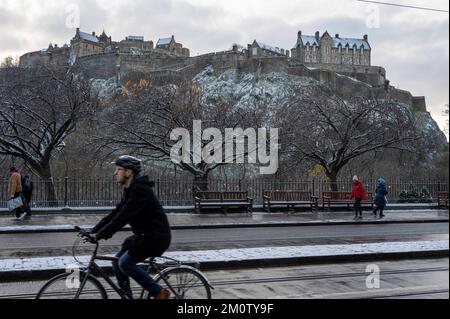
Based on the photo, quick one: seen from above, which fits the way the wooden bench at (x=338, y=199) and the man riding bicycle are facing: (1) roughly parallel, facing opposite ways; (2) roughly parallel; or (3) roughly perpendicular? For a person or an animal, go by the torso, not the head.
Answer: roughly perpendicular

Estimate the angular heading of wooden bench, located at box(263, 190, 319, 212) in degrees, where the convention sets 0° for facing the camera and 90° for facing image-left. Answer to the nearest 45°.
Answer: approximately 0°

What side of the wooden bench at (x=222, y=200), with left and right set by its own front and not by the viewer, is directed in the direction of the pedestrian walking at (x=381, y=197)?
left

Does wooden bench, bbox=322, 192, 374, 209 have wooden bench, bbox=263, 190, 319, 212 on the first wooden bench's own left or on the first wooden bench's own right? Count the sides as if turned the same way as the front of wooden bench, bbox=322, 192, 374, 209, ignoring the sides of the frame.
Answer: on the first wooden bench's own right

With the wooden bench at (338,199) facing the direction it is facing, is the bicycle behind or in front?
in front

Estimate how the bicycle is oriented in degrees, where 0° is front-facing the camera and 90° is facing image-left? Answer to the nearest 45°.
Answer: approximately 90°

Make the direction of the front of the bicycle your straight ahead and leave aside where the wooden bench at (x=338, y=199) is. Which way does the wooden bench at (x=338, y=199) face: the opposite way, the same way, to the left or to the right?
to the left

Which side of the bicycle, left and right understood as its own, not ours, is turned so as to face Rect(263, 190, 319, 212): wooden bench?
right

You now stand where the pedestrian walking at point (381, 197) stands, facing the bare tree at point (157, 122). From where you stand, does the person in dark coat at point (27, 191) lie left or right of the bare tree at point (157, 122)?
left

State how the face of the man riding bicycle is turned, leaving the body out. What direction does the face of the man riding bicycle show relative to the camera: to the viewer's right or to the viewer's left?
to the viewer's left

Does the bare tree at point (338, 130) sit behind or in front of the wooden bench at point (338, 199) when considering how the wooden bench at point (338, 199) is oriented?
behind

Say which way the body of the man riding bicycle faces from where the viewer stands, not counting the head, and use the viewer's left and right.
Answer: facing to the left of the viewer

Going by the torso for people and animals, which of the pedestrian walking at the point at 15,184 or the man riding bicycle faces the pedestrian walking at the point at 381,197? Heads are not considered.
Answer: the pedestrian walking at the point at 15,184
